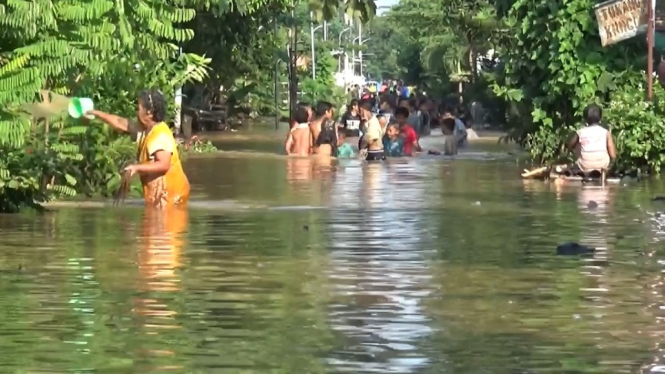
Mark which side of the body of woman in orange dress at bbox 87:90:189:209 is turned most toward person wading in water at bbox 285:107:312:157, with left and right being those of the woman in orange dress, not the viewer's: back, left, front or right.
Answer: right

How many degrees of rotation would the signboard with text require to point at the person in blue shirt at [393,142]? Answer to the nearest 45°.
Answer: approximately 135° to its right

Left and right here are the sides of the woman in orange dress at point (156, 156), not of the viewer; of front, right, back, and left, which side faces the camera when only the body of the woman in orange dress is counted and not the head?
left

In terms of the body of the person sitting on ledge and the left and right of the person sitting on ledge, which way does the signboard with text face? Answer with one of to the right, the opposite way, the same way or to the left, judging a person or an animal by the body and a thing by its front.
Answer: the opposite way

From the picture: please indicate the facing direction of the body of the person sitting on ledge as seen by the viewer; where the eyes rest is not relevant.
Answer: away from the camera

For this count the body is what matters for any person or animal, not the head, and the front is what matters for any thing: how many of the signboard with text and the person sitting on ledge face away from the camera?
1

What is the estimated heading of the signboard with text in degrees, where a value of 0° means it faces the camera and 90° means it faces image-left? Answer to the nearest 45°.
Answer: approximately 0°

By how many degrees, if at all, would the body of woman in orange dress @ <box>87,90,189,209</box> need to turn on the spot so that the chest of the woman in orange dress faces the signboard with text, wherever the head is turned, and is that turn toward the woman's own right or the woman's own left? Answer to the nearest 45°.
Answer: approximately 135° to the woman's own right

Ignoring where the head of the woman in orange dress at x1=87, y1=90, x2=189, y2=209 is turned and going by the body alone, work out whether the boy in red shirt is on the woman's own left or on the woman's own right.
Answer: on the woman's own right
